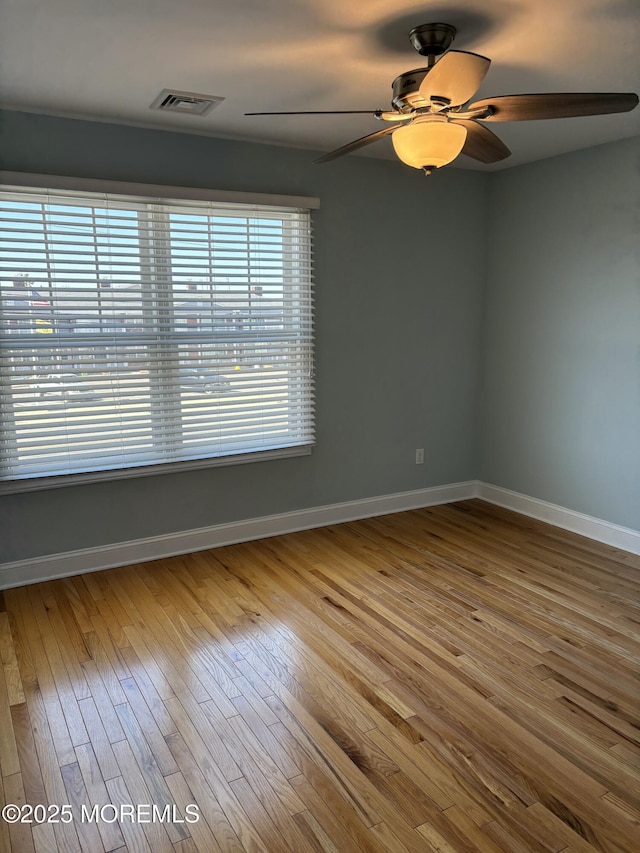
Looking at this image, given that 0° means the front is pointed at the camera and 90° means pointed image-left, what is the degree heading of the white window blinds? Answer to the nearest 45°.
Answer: approximately 0°

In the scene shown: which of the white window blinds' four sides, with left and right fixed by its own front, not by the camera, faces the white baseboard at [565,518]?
left

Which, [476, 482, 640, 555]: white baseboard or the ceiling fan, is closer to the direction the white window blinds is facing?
the ceiling fan
